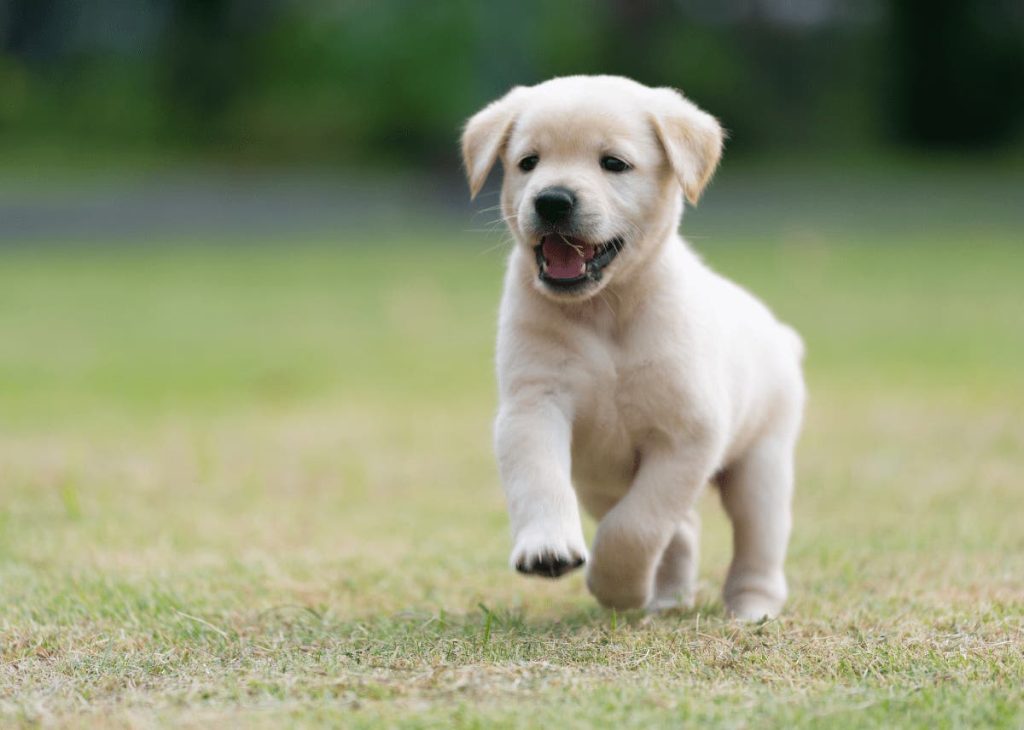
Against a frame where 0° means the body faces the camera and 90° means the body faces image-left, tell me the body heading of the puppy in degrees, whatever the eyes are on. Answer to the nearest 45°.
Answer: approximately 45°
